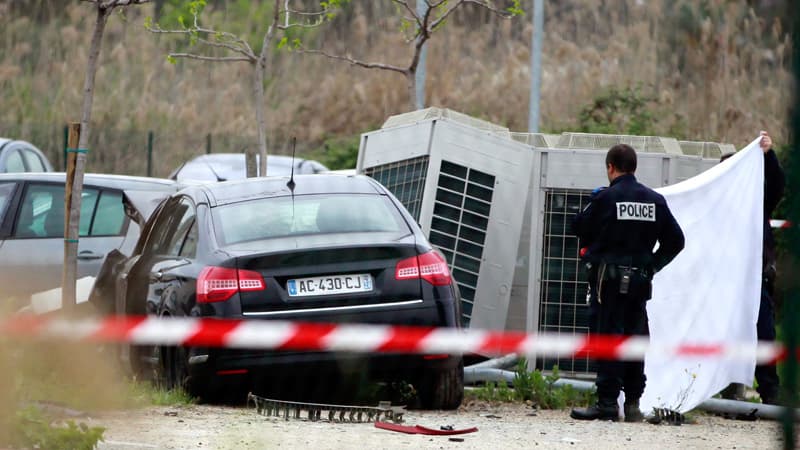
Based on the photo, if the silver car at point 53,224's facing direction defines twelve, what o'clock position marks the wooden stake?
The wooden stake is roughly at 9 o'clock from the silver car.

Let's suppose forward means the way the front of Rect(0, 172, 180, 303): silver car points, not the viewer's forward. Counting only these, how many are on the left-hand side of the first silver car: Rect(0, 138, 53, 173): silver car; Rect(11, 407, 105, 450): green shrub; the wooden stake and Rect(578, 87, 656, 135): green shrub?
2

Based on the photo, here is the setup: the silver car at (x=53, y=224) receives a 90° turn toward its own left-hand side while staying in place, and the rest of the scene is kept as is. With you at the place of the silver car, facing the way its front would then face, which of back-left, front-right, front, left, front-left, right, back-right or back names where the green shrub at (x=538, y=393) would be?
front-left

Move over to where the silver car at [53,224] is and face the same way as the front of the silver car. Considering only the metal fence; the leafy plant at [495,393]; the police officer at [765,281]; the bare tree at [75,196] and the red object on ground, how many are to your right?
1

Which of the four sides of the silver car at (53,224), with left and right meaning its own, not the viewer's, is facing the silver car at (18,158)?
right

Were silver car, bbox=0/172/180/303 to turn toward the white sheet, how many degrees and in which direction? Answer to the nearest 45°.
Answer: approximately 135° to its left

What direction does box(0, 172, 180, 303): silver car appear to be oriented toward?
to the viewer's left

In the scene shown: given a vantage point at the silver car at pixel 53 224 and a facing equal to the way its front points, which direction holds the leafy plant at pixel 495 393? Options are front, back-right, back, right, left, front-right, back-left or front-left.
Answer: back-left

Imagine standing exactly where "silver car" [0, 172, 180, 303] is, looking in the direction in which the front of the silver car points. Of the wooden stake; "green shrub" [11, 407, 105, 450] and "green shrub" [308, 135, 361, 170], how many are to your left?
2

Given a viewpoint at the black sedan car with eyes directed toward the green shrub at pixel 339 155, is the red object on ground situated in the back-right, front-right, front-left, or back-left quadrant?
back-right

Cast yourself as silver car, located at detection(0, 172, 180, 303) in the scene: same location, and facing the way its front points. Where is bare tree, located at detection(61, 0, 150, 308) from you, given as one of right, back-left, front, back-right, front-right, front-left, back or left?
left
